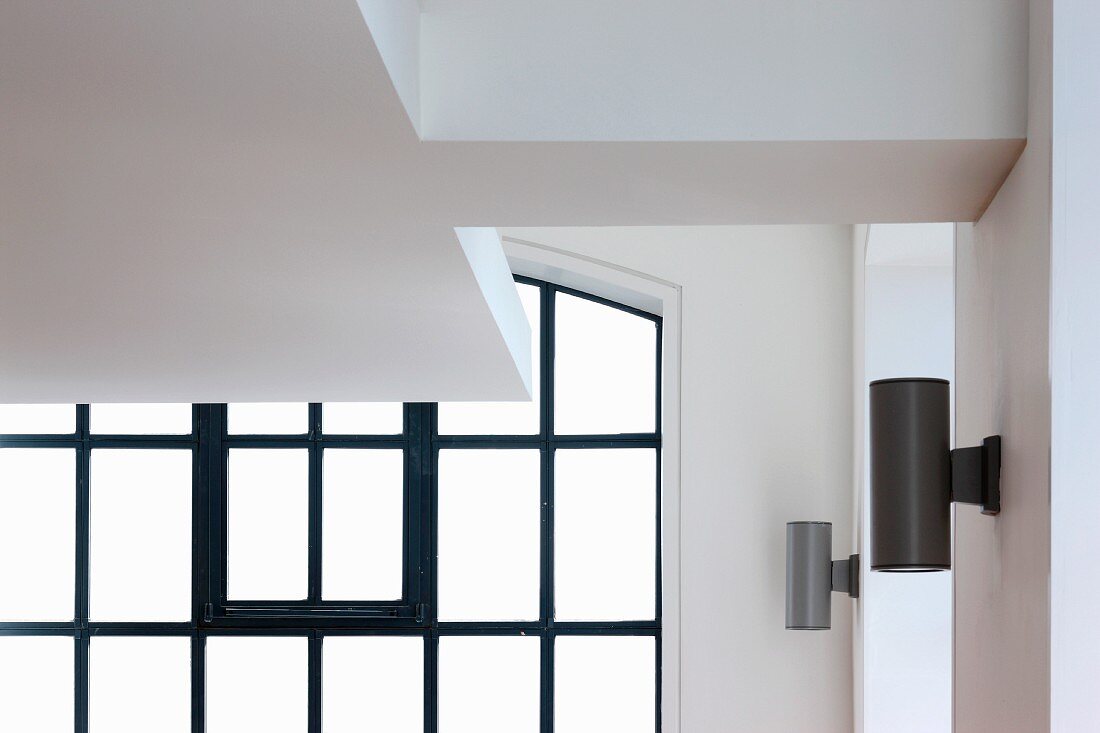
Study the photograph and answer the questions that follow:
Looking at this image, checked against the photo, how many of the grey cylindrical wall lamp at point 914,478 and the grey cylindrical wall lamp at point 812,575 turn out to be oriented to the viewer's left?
2

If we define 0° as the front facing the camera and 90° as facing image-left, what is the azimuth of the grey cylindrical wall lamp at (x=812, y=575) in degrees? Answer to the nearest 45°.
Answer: approximately 90°

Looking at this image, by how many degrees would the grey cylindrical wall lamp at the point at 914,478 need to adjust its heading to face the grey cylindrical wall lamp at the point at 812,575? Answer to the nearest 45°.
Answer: approximately 90° to its right

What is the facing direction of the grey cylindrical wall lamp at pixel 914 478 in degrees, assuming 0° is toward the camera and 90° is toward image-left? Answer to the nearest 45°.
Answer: approximately 90°

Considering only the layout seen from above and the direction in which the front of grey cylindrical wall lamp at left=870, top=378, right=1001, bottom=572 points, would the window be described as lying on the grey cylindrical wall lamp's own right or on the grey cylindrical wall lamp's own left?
on the grey cylindrical wall lamp's own right

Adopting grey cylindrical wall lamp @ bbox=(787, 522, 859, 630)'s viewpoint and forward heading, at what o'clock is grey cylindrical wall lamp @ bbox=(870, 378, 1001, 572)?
grey cylindrical wall lamp @ bbox=(870, 378, 1001, 572) is roughly at 9 o'clock from grey cylindrical wall lamp @ bbox=(787, 522, 859, 630).
